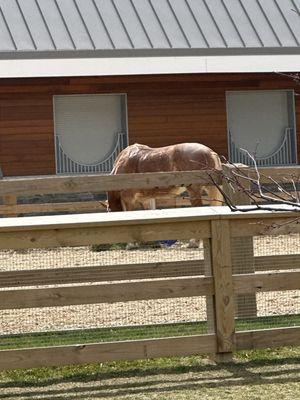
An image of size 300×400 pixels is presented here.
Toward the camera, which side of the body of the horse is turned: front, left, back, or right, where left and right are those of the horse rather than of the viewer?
left

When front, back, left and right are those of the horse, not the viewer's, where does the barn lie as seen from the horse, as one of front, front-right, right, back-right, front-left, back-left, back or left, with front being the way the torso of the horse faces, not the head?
right

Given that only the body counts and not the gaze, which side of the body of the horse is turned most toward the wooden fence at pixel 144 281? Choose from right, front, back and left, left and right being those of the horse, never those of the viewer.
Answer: left
